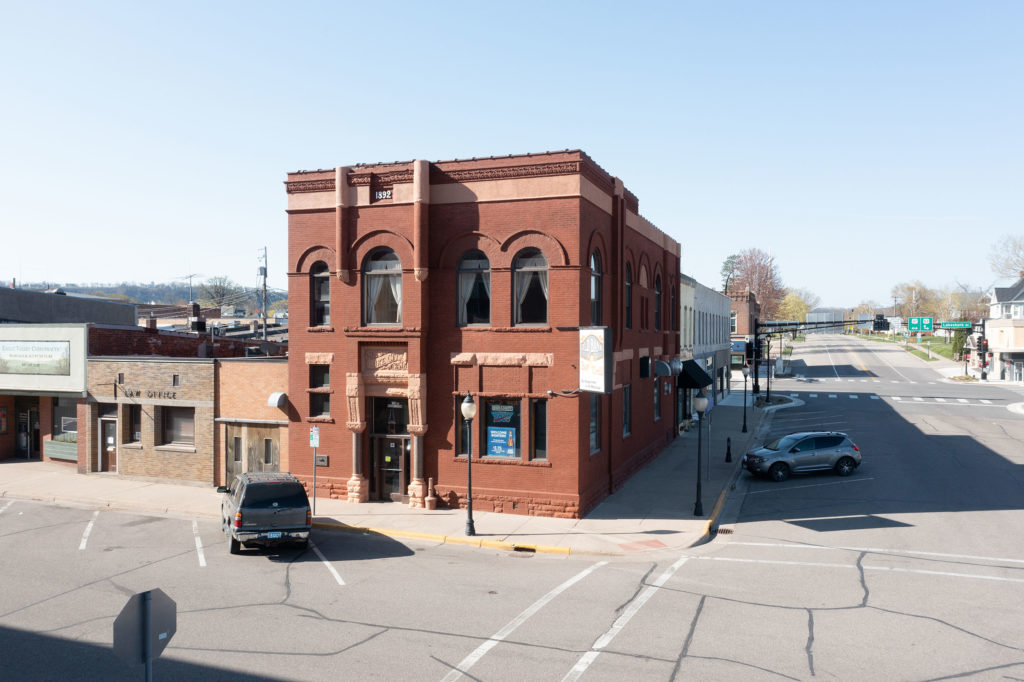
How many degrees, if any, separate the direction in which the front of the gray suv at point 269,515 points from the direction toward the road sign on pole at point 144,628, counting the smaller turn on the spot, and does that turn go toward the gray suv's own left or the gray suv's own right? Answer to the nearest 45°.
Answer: approximately 180°

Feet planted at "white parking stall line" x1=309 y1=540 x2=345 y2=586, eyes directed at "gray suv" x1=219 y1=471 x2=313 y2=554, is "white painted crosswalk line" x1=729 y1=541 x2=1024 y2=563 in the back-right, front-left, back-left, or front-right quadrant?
back-right

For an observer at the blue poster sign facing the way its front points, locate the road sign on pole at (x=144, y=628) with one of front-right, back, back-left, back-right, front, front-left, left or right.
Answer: front

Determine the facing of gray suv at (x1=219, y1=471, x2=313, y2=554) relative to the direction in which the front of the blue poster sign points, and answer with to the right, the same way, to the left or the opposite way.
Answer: the opposite way

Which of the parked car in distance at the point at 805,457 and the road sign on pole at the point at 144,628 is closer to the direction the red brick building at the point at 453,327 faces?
the road sign on pole

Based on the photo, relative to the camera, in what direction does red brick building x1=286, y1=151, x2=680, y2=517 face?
facing the viewer

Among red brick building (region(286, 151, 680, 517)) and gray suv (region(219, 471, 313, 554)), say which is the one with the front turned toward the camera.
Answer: the red brick building

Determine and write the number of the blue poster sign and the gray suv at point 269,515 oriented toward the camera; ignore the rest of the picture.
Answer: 1

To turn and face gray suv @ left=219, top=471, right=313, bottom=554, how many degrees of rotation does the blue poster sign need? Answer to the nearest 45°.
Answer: approximately 45° to its right

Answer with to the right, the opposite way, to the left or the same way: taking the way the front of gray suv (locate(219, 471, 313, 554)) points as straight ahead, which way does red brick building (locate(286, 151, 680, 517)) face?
the opposite way

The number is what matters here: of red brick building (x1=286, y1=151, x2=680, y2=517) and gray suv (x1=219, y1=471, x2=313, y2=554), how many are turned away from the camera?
1

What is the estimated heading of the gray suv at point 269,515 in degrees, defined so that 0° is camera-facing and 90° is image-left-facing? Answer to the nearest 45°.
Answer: approximately 180°

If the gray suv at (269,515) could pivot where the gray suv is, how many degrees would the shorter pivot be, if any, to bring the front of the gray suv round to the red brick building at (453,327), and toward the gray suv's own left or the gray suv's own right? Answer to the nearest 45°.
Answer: approximately 45° to the gray suv's own right

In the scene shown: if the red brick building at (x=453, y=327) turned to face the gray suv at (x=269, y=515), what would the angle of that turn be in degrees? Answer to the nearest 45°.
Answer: approximately 45° to its right

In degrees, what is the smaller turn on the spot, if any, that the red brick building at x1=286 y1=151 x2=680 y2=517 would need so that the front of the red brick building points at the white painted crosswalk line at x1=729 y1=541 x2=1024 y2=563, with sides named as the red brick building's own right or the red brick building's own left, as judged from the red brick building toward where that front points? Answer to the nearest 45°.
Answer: approximately 45° to the red brick building's own left

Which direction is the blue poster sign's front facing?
toward the camera
